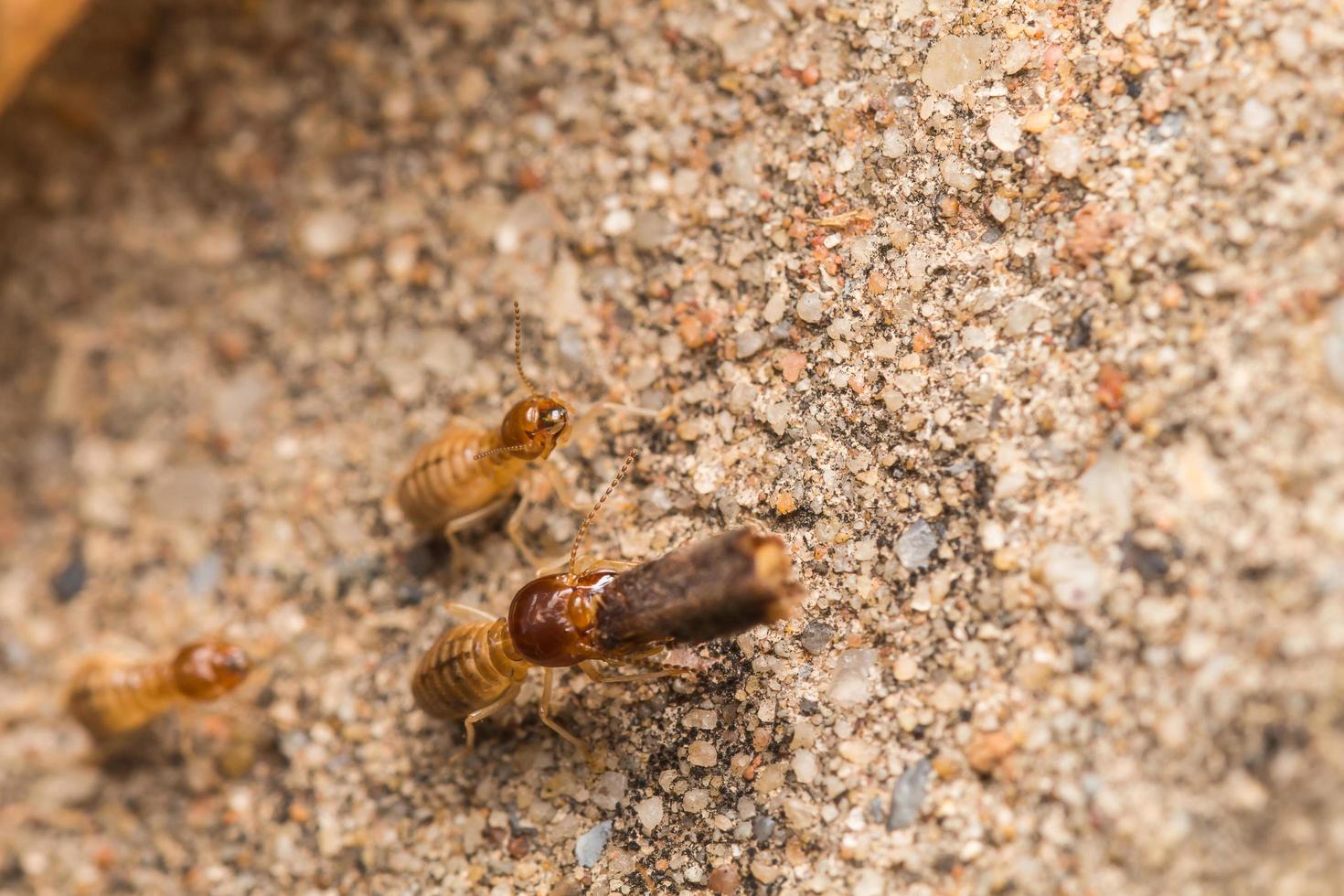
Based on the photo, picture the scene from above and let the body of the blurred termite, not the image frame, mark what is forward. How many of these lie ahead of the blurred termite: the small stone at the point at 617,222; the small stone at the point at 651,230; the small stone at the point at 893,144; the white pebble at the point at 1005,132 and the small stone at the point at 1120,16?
5

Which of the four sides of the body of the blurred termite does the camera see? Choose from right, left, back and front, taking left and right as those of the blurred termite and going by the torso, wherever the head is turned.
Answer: right

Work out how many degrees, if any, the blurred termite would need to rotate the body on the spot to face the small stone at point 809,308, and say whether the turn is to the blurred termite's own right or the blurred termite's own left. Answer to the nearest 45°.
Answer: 0° — it already faces it

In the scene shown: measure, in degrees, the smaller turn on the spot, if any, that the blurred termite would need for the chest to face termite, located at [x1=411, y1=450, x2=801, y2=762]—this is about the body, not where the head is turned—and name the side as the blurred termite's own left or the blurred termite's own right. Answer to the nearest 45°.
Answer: approximately 45° to the blurred termite's own right

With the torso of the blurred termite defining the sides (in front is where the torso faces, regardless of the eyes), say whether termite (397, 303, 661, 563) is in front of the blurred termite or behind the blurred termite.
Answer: in front

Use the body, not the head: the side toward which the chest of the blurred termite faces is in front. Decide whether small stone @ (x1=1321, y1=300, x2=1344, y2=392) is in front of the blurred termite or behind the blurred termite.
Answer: in front

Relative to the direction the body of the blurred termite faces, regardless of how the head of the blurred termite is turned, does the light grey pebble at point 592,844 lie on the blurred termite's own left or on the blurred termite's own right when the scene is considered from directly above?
on the blurred termite's own right

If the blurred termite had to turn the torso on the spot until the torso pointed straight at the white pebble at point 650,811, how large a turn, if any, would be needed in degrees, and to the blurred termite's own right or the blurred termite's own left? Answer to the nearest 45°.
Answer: approximately 45° to the blurred termite's own right

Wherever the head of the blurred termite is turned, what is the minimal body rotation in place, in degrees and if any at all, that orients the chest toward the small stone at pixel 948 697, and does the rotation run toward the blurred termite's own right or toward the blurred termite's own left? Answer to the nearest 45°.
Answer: approximately 45° to the blurred termite's own right

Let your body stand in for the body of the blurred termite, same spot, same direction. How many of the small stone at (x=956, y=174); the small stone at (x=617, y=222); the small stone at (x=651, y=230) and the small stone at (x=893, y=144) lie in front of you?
4

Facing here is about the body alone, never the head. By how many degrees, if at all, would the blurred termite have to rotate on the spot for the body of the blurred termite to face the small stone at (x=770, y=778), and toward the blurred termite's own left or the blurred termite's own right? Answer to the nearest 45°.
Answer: approximately 45° to the blurred termite's own right

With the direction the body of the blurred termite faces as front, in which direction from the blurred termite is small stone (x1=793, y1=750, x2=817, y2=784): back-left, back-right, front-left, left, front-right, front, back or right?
front-right
